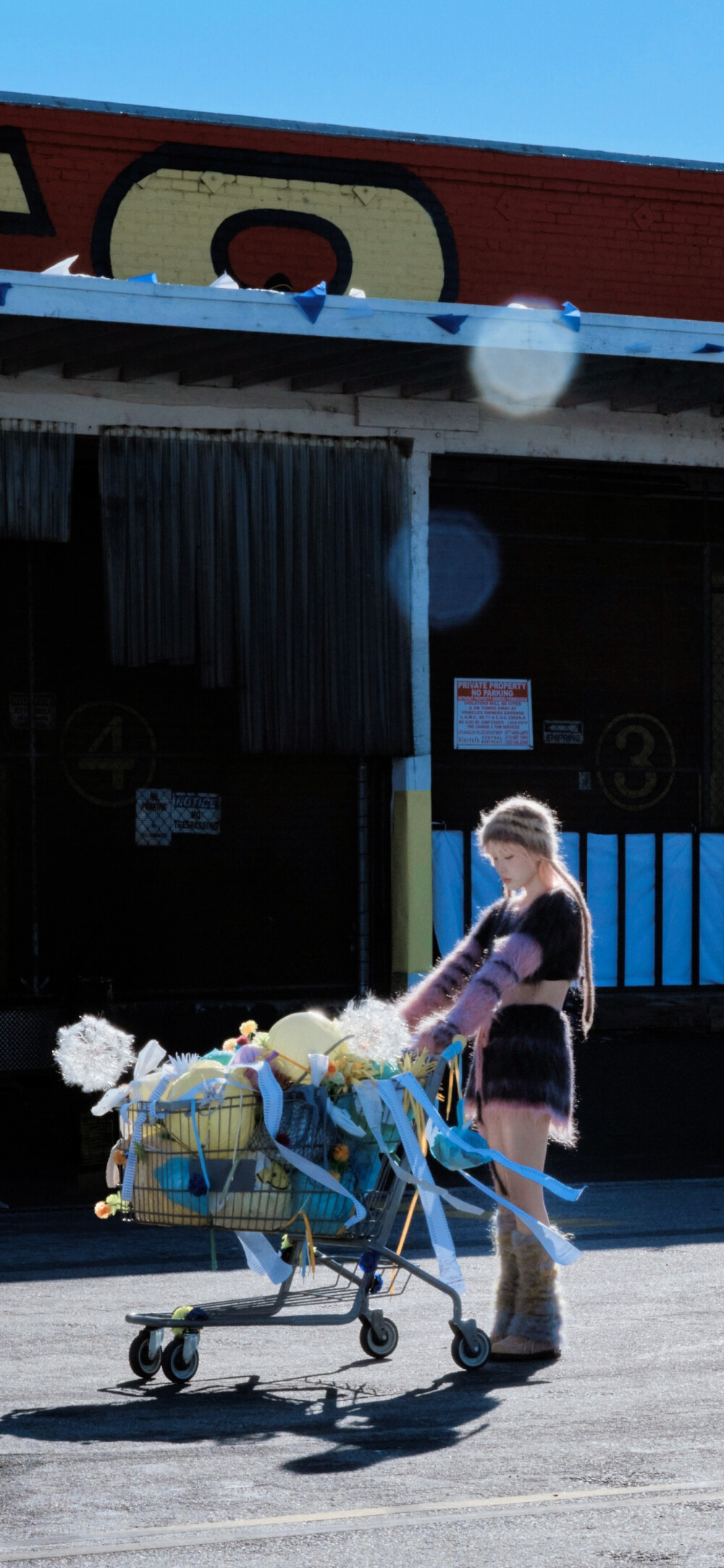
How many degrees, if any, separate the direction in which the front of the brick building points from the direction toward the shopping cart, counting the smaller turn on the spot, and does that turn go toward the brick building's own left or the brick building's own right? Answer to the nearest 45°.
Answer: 0° — it already faces it

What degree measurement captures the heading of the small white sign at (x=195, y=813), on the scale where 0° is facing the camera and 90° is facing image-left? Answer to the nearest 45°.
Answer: approximately 0°

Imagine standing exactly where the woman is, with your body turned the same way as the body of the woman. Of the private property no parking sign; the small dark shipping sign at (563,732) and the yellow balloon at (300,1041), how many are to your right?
2

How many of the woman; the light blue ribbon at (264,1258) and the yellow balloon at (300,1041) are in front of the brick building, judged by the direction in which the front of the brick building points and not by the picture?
3

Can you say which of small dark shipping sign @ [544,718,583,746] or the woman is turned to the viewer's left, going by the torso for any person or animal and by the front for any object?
the woman

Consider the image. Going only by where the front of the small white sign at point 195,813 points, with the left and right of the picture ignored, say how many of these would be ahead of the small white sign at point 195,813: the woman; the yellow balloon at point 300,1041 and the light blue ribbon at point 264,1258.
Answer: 3

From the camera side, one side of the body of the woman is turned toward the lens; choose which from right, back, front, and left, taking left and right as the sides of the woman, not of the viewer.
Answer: left

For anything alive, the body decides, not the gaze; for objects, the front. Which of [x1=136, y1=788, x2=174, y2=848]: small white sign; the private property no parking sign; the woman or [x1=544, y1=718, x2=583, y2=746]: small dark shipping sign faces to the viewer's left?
the woman
